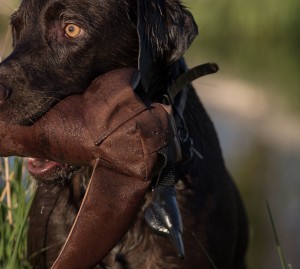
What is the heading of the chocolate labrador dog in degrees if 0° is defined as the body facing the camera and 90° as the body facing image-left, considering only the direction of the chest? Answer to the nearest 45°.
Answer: approximately 45°
